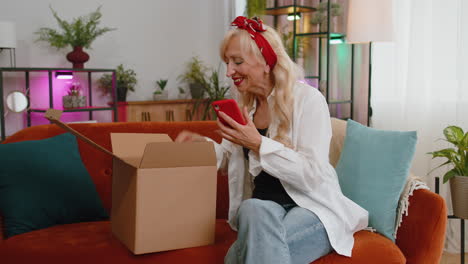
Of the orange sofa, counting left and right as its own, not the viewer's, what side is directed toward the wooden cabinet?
back

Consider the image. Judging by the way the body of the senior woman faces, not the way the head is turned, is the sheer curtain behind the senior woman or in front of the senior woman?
behind

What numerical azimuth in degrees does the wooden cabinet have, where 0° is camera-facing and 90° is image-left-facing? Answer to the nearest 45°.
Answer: approximately 0°

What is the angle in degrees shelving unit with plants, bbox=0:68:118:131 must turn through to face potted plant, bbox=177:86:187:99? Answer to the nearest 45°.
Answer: approximately 135° to its left

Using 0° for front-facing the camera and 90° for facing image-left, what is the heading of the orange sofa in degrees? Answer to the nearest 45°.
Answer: approximately 0°
